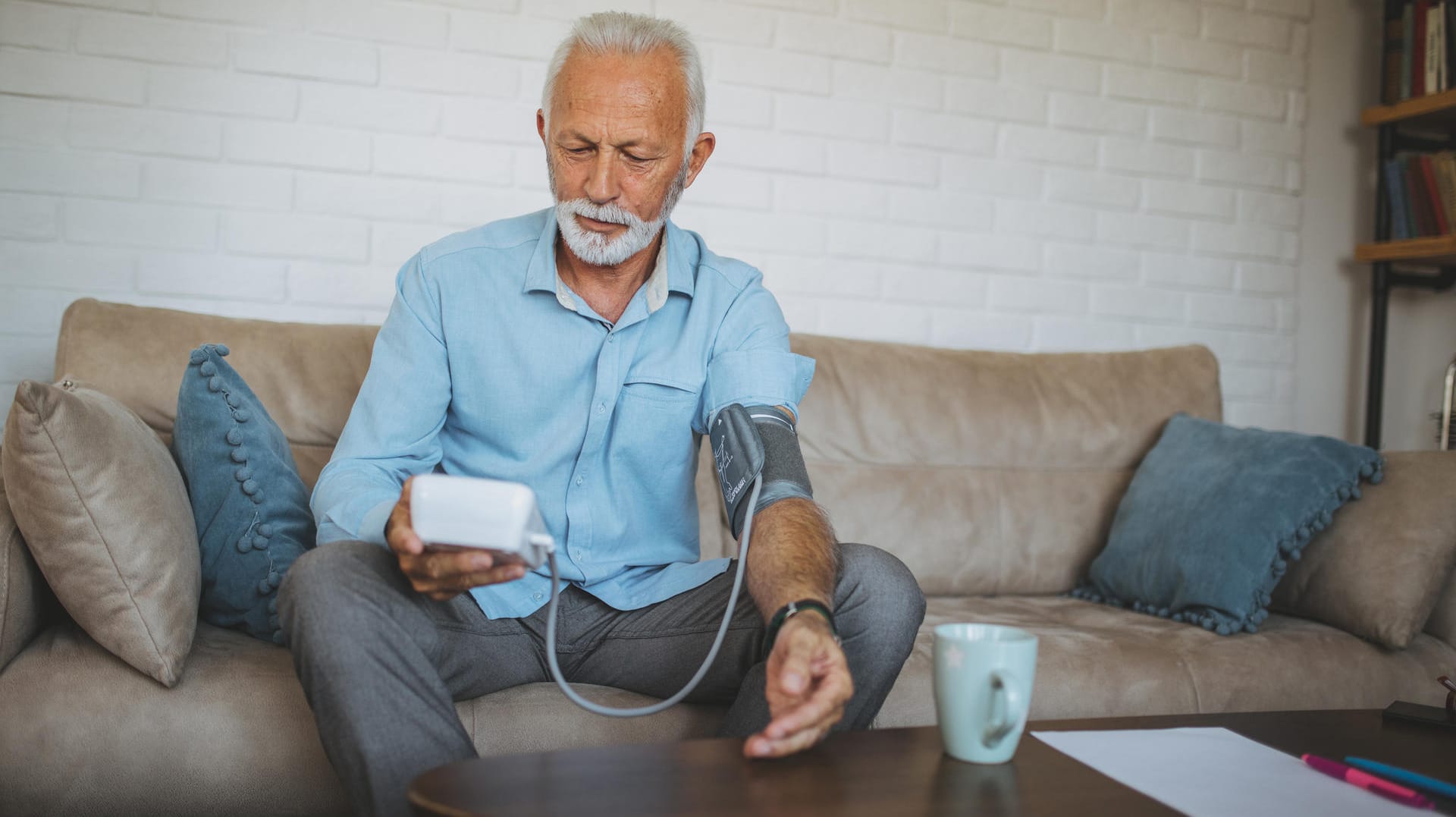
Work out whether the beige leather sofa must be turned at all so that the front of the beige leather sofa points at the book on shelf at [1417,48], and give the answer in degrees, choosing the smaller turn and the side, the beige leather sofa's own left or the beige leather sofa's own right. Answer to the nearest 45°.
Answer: approximately 135° to the beige leather sofa's own left

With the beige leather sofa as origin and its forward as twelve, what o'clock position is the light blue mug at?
The light blue mug is roughly at 12 o'clock from the beige leather sofa.

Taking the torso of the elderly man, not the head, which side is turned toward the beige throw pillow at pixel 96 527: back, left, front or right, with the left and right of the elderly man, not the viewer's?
right

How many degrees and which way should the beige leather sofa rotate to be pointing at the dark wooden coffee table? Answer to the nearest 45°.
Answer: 0° — it already faces it

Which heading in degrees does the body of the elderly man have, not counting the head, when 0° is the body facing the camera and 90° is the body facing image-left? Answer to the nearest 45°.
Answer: approximately 0°

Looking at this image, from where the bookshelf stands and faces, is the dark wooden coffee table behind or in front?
in front

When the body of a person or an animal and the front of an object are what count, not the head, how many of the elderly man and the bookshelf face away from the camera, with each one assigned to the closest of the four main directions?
0

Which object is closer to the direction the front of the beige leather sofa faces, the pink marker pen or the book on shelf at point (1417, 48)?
the pink marker pen
